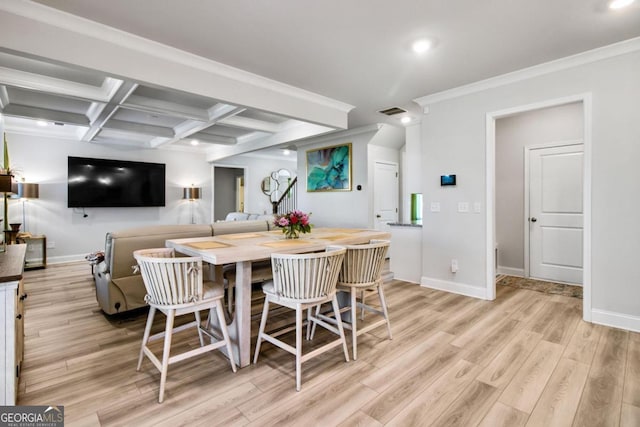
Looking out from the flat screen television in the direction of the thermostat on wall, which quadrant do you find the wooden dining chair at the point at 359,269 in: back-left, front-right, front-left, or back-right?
front-right

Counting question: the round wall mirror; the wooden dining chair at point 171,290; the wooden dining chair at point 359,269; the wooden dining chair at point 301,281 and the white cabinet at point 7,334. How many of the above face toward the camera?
1

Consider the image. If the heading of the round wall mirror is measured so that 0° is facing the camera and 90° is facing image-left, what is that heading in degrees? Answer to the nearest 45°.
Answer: approximately 0°

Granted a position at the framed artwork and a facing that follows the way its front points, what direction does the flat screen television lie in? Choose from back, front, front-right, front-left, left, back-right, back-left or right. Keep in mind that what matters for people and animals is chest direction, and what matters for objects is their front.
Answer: front-right

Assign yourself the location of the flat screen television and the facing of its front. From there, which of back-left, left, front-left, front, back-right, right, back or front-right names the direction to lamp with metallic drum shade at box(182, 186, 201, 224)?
front-left

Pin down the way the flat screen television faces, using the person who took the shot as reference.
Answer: facing the viewer and to the right of the viewer

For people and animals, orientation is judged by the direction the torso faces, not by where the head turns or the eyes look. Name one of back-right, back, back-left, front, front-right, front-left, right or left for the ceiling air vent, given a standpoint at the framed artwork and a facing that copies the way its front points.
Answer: left

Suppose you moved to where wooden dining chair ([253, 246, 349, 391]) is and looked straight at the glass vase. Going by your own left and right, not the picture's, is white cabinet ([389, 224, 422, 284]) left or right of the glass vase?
right

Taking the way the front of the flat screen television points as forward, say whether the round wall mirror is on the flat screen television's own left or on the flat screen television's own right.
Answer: on the flat screen television's own left

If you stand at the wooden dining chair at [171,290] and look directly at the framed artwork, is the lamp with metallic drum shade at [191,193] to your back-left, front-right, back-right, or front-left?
front-left

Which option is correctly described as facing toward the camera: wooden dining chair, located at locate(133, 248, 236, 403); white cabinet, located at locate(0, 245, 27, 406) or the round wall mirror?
the round wall mirror

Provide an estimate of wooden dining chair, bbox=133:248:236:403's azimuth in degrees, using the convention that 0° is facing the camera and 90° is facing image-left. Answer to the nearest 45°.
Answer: approximately 225°

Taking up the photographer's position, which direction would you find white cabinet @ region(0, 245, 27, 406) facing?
facing to the right of the viewer

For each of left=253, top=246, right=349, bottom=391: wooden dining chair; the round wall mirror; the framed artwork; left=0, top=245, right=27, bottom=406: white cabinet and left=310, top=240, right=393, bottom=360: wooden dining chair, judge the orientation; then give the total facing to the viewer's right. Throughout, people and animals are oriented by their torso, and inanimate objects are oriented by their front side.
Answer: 1

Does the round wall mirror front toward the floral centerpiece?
yes

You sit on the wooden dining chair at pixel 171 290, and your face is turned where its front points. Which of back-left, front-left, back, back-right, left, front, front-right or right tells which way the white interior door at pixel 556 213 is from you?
front-right

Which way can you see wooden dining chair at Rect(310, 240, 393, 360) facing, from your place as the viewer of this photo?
facing away from the viewer and to the left of the viewer

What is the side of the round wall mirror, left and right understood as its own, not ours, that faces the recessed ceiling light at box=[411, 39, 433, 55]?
front

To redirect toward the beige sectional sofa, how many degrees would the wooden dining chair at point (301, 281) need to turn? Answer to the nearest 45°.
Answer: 0° — it already faces it

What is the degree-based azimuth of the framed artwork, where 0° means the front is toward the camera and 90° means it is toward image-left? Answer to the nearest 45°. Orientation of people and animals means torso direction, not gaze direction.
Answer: approximately 45°

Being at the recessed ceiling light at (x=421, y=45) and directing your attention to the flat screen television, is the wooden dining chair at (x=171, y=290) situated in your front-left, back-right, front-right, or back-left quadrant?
front-left

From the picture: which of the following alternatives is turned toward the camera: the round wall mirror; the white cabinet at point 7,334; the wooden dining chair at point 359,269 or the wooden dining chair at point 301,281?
the round wall mirror
